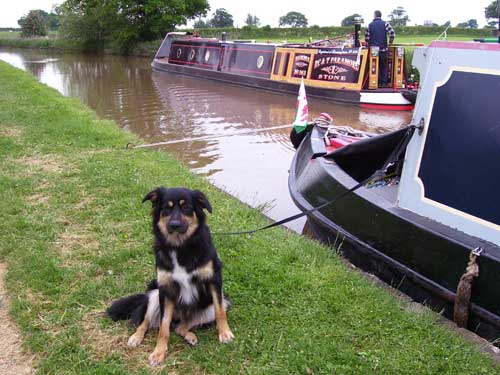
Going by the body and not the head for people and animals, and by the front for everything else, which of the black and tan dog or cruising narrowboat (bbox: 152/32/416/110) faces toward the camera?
the black and tan dog

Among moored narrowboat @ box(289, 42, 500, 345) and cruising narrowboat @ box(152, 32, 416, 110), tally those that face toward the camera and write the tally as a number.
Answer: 0

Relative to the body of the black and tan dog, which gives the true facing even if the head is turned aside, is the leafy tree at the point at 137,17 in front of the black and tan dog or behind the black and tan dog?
behind

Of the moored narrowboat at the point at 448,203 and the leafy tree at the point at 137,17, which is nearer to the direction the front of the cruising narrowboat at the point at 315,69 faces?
the leafy tree

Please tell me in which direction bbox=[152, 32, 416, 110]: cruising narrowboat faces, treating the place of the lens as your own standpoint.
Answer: facing away from the viewer and to the left of the viewer

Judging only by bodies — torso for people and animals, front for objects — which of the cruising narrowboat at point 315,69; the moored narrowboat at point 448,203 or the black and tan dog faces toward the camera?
the black and tan dog

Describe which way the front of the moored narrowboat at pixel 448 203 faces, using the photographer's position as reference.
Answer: facing away from the viewer and to the left of the viewer

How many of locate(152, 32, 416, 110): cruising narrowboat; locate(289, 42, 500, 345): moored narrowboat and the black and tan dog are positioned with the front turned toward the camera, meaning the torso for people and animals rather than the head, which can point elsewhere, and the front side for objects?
1

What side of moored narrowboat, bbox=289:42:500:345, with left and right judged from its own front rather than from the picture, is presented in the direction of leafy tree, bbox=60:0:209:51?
front

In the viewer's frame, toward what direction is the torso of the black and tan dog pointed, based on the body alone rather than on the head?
toward the camera

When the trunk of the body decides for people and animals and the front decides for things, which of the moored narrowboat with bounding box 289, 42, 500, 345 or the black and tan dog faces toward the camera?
the black and tan dog

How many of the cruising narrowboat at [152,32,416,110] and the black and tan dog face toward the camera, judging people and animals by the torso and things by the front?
1

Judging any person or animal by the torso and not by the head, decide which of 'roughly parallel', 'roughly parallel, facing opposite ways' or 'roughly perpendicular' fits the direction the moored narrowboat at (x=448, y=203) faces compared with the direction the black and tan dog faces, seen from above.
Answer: roughly parallel, facing opposite ways

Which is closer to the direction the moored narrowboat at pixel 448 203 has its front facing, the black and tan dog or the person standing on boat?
the person standing on boat

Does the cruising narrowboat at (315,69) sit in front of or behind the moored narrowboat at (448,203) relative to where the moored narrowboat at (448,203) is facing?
in front
